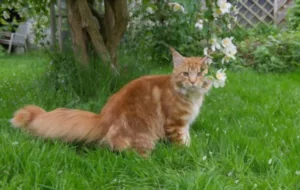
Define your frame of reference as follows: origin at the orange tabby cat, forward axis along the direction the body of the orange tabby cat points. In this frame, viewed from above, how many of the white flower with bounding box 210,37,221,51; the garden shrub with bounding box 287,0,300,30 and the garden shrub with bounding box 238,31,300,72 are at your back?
0

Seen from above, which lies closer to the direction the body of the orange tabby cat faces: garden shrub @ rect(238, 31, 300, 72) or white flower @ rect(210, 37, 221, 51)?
the white flower

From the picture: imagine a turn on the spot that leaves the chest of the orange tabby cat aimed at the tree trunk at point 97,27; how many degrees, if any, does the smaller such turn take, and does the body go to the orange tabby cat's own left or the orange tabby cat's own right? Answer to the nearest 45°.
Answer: approximately 90° to the orange tabby cat's own left

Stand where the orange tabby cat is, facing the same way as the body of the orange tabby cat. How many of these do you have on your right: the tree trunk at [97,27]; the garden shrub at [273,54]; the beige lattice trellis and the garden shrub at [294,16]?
0

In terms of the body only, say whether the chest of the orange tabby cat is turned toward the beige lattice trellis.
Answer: no

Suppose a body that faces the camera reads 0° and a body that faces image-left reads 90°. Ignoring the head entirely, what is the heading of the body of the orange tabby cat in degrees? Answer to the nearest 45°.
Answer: approximately 270°

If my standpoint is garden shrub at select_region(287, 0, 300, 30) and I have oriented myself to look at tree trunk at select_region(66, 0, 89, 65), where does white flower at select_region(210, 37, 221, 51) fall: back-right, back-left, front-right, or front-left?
front-left

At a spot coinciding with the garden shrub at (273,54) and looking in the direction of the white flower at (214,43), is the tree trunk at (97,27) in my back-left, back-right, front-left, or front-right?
front-right

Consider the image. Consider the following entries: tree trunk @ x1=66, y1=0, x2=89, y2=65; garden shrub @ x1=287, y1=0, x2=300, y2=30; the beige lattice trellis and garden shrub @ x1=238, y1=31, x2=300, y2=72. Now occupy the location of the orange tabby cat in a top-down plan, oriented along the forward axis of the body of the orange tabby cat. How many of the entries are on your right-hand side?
0

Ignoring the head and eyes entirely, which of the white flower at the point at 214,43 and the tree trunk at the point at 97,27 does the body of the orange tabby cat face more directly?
the white flower

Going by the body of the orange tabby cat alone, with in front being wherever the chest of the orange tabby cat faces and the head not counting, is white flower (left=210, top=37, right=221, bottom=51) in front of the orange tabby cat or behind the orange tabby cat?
in front

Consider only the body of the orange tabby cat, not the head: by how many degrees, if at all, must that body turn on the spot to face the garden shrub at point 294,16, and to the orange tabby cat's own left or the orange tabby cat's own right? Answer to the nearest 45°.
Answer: approximately 45° to the orange tabby cat's own left

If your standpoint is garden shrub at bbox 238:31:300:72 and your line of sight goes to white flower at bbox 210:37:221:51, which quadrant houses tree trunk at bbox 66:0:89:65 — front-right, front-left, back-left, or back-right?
front-right

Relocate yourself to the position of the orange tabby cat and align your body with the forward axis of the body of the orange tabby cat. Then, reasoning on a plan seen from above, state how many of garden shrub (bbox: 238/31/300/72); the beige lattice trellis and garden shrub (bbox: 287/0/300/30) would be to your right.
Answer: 0

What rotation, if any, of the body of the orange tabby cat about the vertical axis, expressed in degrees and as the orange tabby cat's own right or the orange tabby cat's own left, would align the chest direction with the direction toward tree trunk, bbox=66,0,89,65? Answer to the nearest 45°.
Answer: approximately 90° to the orange tabby cat's own left

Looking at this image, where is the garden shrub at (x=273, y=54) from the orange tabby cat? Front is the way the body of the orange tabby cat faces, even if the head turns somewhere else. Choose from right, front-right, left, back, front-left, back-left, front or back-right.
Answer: front-left

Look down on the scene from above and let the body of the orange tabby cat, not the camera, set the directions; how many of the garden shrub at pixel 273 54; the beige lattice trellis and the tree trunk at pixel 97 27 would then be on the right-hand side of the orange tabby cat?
0
